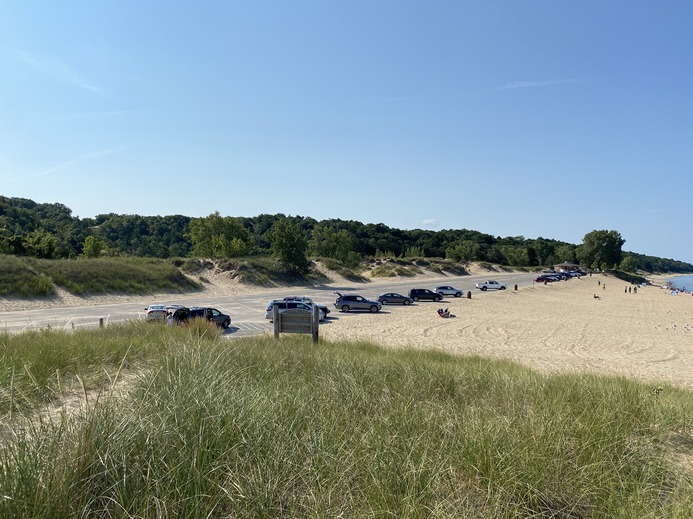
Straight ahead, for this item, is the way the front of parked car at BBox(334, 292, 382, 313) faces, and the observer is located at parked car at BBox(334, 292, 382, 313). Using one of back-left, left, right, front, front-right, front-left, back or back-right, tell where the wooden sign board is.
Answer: right

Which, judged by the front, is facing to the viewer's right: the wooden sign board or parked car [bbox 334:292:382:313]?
the parked car

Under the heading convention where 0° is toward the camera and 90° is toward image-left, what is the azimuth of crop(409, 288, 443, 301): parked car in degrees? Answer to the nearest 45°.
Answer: approximately 270°

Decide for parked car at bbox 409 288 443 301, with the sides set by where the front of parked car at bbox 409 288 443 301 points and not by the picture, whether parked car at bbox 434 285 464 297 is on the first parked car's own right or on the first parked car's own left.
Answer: on the first parked car's own left

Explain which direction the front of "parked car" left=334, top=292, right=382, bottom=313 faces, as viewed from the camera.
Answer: facing to the right of the viewer

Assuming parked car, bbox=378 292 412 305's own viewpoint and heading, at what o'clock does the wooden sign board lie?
The wooden sign board is roughly at 3 o'clock from the parked car.

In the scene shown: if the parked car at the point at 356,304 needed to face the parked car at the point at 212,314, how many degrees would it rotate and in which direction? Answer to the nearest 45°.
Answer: approximately 135° to its right

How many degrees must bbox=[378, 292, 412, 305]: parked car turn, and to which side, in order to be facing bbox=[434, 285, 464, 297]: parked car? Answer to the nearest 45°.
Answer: approximately 45° to its left

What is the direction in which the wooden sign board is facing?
away from the camera

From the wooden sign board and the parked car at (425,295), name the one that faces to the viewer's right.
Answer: the parked car

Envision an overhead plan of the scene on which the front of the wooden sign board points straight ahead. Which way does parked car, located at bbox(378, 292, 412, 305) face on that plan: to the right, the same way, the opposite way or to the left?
to the right

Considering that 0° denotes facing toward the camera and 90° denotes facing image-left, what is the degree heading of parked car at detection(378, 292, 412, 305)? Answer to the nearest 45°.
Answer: approximately 270°
